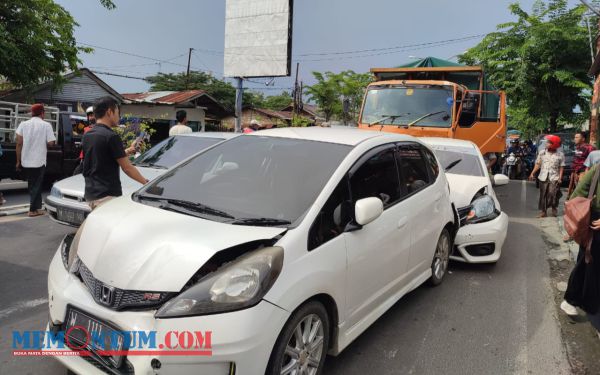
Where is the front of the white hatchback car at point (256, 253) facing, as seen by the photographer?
facing the viewer and to the left of the viewer

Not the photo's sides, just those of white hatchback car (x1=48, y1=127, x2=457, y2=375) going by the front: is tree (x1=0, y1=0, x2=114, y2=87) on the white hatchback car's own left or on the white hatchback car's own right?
on the white hatchback car's own right

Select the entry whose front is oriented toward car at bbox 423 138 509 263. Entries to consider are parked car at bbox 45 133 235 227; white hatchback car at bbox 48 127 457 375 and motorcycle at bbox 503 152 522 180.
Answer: the motorcycle

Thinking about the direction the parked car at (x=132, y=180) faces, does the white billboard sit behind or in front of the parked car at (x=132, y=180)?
behind

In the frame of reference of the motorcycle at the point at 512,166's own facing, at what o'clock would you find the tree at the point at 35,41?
The tree is roughly at 2 o'clock from the motorcycle.

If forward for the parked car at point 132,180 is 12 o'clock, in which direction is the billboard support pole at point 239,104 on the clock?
The billboard support pole is roughly at 5 o'clock from the parked car.

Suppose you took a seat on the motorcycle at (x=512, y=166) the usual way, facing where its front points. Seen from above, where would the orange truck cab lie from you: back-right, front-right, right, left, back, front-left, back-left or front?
front

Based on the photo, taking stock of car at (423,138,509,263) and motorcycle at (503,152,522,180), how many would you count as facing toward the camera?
2

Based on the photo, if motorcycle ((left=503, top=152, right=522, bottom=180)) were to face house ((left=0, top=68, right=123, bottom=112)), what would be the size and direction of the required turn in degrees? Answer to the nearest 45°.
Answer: approximately 90° to its right

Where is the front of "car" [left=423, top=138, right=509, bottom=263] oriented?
toward the camera

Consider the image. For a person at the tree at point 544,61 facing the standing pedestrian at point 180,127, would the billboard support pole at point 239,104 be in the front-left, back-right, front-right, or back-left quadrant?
front-right

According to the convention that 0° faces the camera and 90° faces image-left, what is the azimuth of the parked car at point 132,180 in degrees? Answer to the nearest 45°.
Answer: approximately 45°

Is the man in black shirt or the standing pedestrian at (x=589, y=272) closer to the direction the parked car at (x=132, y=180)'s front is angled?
the man in black shirt

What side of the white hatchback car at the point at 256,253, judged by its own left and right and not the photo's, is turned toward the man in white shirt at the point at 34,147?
right

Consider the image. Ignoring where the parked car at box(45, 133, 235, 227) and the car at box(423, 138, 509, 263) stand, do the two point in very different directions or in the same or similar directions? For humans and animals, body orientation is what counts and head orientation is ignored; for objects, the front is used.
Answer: same or similar directions

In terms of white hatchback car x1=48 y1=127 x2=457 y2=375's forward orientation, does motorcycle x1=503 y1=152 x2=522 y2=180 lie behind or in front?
behind

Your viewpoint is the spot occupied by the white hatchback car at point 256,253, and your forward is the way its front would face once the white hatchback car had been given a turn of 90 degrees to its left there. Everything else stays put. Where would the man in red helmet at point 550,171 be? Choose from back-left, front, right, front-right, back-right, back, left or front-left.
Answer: left
